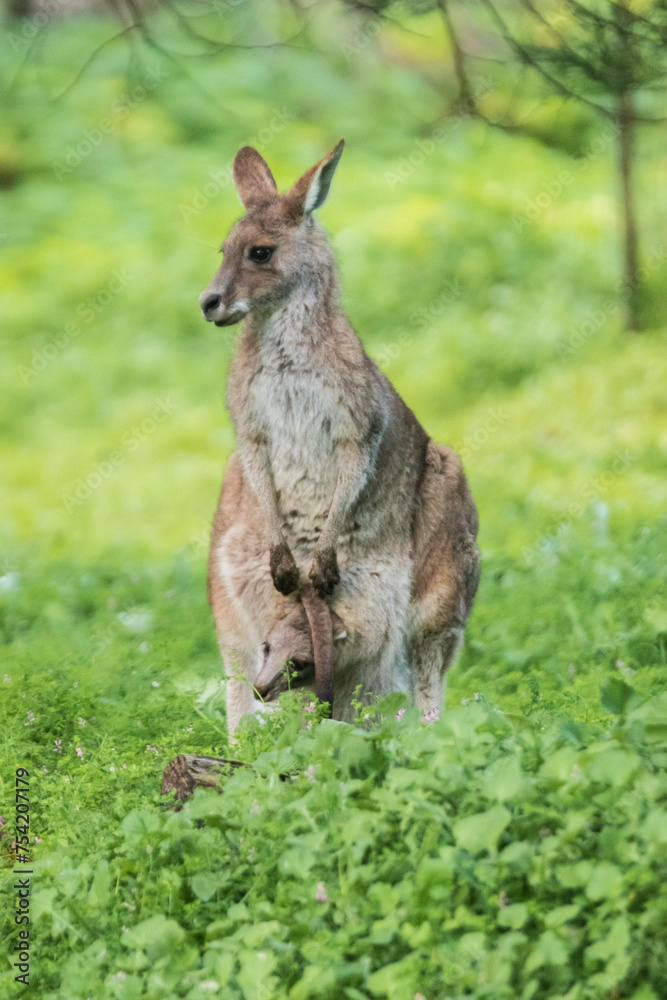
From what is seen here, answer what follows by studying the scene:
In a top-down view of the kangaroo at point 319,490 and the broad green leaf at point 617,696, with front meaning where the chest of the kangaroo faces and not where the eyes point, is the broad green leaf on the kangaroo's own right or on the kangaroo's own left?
on the kangaroo's own left

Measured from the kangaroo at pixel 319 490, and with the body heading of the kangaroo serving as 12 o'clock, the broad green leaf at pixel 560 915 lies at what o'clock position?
The broad green leaf is roughly at 10 o'clock from the kangaroo.

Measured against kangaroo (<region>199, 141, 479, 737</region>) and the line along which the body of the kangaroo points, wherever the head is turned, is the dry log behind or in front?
in front

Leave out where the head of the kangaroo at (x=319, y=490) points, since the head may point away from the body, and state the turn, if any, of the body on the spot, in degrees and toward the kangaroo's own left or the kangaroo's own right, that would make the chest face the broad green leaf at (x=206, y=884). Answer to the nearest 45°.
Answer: approximately 45° to the kangaroo's own left

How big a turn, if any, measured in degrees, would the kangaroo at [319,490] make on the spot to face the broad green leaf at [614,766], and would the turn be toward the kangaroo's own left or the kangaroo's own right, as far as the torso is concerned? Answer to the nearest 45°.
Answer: approximately 45° to the kangaroo's own left

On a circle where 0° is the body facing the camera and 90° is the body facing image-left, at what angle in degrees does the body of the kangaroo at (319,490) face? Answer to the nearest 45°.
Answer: approximately 45°

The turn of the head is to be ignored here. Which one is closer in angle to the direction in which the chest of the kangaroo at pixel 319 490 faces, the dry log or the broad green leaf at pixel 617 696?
the dry log
